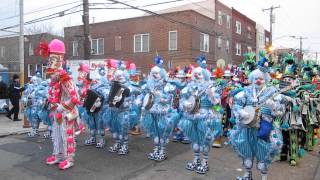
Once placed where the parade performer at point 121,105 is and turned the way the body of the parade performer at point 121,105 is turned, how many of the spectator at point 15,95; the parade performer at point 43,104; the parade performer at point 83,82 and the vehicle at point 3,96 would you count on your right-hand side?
4

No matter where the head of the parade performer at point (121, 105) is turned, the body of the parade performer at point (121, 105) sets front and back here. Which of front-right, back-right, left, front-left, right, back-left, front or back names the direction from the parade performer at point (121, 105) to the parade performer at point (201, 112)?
left

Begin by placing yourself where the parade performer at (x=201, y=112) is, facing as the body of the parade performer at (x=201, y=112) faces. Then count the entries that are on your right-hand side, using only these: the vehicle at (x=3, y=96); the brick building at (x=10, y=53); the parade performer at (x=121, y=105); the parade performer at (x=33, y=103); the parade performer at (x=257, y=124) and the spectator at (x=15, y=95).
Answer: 5

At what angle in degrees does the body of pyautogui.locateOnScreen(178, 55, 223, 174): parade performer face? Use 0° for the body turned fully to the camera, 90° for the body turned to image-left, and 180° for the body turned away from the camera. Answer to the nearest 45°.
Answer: approximately 45°

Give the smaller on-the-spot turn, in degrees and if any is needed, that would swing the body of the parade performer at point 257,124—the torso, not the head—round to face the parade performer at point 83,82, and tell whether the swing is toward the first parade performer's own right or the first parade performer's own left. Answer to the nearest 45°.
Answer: approximately 135° to the first parade performer's own right

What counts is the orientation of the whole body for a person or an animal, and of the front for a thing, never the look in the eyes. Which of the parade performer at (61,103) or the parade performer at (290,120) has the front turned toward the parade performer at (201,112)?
the parade performer at (290,120)

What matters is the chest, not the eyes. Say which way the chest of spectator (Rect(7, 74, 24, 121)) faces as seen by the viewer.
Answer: to the viewer's right

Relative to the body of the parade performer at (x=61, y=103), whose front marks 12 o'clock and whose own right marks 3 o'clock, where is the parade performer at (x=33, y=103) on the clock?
the parade performer at (x=33, y=103) is roughly at 4 o'clock from the parade performer at (x=61, y=103).

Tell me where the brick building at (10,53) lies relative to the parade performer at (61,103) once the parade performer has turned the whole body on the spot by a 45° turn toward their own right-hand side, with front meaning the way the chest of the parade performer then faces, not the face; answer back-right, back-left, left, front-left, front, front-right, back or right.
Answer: right

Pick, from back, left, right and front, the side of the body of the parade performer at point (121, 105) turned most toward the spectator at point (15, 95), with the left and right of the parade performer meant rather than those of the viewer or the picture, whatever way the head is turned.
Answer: right
